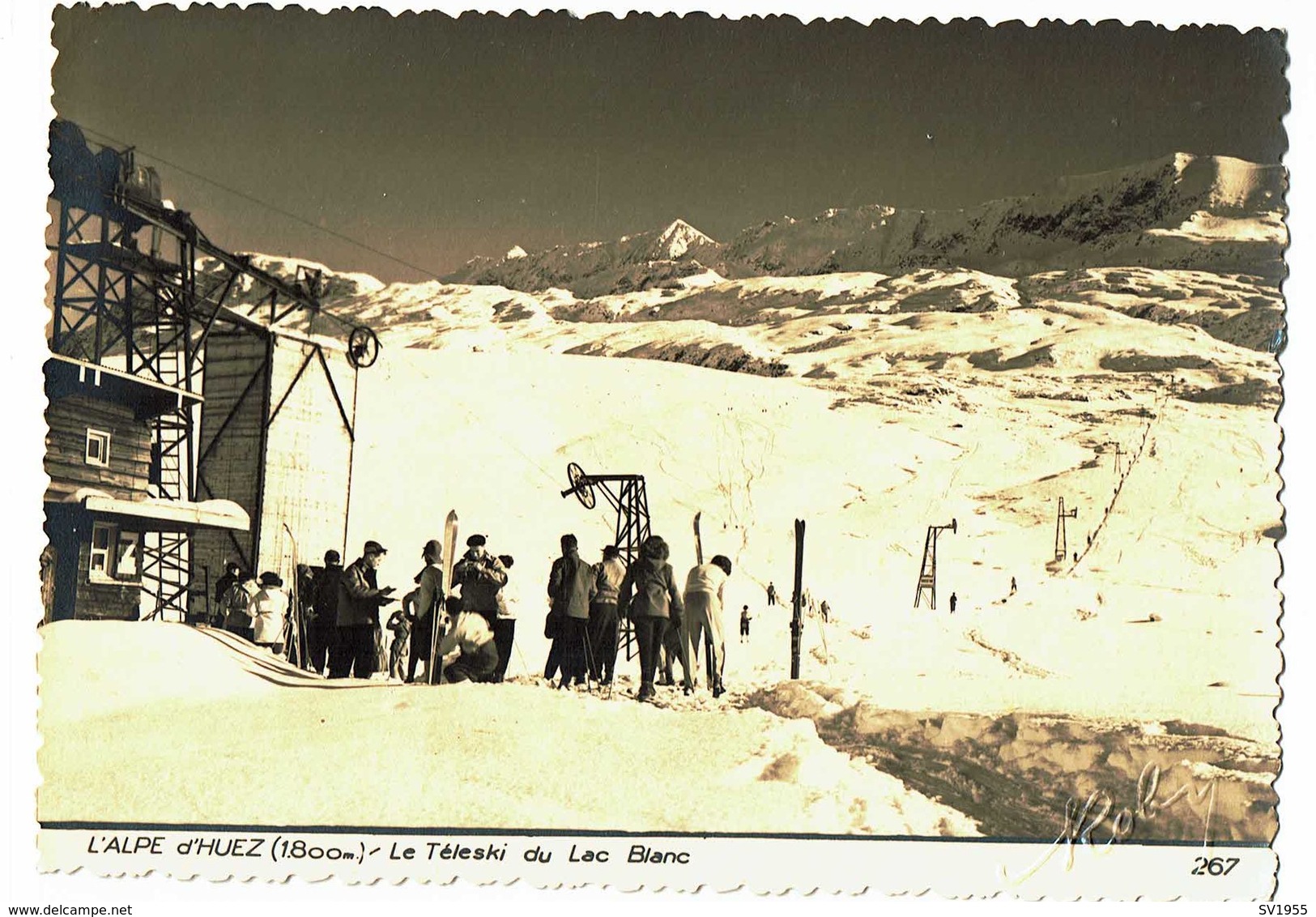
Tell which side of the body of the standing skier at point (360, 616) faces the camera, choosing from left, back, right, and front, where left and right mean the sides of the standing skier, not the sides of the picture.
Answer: right

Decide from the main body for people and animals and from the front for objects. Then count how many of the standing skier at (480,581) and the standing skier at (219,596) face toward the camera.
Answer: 1

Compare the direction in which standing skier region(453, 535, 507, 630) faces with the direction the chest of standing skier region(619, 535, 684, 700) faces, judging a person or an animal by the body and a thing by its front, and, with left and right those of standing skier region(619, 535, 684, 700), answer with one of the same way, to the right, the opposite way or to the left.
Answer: the opposite way

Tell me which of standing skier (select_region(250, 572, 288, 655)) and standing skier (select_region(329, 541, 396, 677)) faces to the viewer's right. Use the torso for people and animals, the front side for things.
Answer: standing skier (select_region(329, 541, 396, 677))

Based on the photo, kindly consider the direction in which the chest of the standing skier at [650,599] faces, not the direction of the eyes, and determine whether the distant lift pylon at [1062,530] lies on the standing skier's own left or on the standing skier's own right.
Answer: on the standing skier's own right

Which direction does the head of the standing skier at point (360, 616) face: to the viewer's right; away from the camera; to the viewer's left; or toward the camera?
to the viewer's right

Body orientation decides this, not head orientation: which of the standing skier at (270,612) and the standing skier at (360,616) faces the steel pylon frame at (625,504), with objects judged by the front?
the standing skier at (360,616)

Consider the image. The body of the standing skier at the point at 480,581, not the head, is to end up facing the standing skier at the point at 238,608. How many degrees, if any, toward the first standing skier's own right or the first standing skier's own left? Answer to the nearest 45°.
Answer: approximately 90° to the first standing skier's own right

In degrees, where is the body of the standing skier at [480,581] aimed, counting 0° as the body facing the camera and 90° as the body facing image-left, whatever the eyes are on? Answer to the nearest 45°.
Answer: approximately 0°

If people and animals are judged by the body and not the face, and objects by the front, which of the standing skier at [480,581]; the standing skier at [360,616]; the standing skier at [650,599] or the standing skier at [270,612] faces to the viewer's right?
the standing skier at [360,616]

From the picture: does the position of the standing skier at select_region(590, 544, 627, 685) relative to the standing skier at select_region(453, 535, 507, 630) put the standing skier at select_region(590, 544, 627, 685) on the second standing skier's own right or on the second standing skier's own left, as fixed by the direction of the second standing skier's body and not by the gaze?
on the second standing skier's own left

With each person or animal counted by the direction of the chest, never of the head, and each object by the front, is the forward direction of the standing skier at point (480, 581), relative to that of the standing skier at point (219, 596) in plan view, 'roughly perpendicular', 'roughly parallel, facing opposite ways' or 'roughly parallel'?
roughly perpendicular

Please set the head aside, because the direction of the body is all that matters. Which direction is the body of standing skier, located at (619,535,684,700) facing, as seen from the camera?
away from the camera

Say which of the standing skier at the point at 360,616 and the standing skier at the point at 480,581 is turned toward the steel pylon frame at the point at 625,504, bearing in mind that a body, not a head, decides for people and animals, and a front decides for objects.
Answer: the standing skier at the point at 360,616
